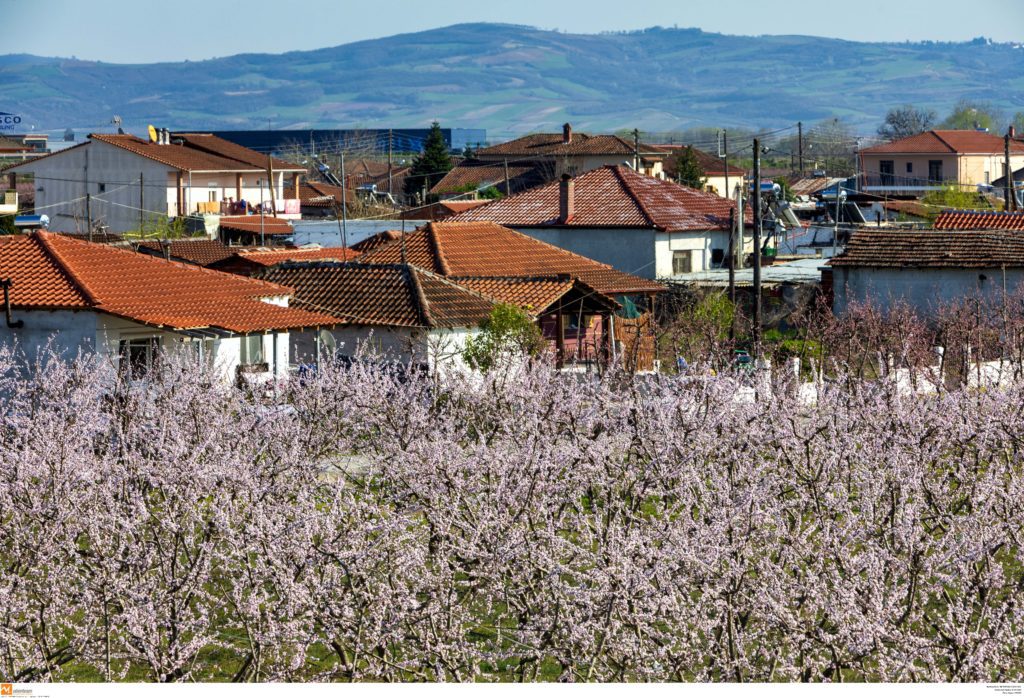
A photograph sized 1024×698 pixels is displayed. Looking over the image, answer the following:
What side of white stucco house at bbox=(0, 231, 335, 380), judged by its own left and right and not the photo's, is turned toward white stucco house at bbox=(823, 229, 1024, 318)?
left

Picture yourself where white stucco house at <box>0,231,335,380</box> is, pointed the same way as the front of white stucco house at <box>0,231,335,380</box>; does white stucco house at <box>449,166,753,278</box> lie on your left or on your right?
on your left

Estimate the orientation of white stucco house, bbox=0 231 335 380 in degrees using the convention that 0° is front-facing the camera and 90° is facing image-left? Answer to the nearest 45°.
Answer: approximately 315°

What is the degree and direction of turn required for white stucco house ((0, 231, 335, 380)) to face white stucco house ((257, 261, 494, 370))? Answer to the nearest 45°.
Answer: approximately 90° to its left

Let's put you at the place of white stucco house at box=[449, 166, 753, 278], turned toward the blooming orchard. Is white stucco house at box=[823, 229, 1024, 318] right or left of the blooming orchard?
left
